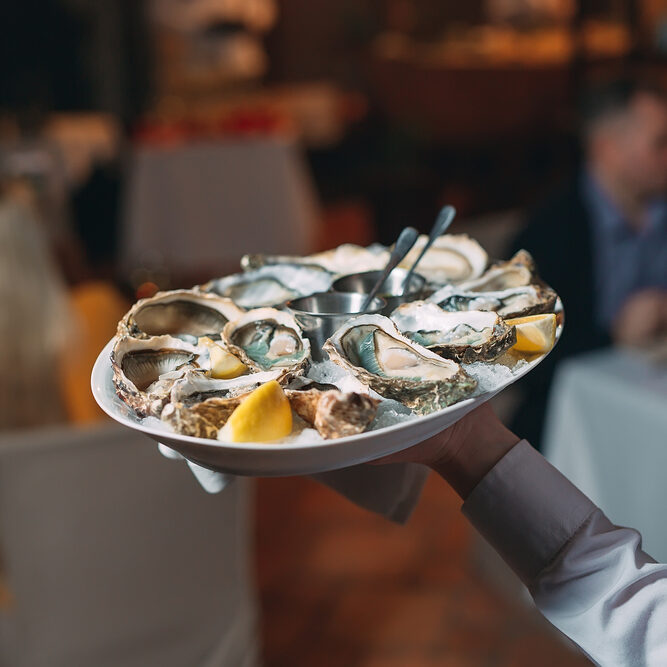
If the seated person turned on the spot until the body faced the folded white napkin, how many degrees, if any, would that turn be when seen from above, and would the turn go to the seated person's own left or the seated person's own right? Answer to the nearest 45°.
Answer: approximately 45° to the seated person's own right

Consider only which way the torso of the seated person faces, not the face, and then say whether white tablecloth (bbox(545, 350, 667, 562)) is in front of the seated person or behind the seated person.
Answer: in front

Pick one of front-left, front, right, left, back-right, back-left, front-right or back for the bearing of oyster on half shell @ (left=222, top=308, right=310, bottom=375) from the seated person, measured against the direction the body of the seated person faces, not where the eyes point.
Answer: front-right

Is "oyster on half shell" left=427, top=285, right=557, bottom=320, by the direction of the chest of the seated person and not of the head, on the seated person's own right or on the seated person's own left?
on the seated person's own right

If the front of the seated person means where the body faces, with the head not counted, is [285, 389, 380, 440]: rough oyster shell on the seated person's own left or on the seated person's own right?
on the seated person's own right
